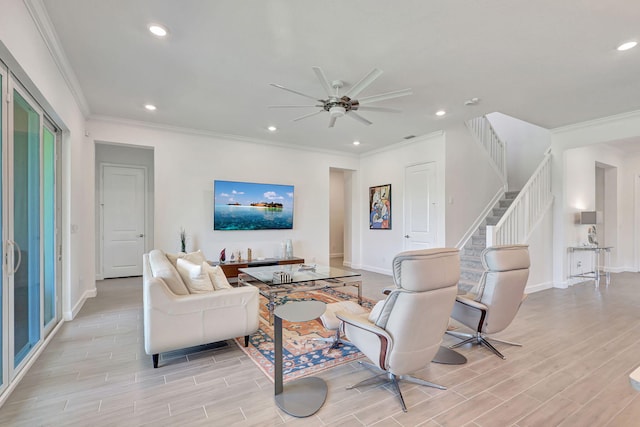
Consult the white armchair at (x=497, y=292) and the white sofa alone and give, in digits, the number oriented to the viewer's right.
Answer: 1

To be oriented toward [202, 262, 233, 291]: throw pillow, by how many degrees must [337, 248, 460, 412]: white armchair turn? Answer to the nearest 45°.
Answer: approximately 45° to its left

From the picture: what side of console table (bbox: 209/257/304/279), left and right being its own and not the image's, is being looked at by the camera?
front

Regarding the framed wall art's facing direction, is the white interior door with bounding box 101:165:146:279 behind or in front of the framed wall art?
in front

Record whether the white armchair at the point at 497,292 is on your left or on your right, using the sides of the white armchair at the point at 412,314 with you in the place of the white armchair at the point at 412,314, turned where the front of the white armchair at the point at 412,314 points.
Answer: on your right

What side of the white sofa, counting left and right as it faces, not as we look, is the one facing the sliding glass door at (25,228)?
back

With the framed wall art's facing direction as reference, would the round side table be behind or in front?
in front

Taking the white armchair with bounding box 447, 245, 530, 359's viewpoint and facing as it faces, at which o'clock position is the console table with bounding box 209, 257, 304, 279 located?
The console table is roughly at 11 o'clock from the white armchair.

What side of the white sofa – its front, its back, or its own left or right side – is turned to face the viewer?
right

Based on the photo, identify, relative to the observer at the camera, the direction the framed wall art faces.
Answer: facing the viewer and to the left of the viewer

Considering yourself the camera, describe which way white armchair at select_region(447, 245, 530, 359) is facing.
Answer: facing away from the viewer and to the left of the viewer

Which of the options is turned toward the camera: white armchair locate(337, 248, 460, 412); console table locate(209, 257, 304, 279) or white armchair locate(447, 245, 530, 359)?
the console table

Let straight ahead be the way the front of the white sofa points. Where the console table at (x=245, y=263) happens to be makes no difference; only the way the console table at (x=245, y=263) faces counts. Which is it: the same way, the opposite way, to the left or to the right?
to the right

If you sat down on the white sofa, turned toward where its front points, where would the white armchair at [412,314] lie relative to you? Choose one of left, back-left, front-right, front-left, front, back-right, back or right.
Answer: front-right

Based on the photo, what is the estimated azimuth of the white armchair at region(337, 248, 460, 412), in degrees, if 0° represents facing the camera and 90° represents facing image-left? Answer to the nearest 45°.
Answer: approximately 135°

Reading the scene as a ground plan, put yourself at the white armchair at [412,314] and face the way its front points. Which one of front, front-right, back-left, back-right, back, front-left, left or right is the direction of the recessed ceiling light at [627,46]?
right
